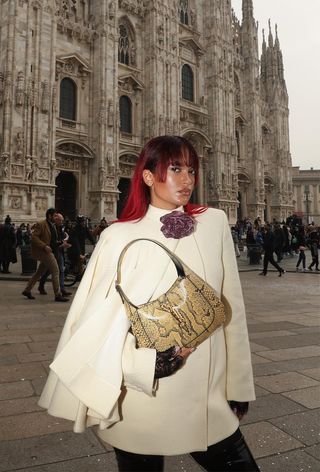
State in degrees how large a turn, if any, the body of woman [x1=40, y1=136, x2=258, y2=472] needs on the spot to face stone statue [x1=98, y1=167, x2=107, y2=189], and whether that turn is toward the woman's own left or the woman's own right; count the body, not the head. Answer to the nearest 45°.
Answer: approximately 135° to the woman's own left

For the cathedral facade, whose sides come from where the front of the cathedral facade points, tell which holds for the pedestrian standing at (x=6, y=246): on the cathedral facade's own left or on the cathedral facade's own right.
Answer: on the cathedral facade's own right

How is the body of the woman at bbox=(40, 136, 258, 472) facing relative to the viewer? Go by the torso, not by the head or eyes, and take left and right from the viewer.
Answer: facing the viewer and to the right of the viewer

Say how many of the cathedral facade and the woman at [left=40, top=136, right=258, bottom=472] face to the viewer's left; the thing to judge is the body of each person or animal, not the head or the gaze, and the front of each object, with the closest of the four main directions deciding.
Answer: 0

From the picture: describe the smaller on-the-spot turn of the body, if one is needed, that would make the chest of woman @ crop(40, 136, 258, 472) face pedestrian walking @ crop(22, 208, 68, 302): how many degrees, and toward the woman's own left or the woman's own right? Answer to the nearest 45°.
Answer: approximately 135° to the woman's own left

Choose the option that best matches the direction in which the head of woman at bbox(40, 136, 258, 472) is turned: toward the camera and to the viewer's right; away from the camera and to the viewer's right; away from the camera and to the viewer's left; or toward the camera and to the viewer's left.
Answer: toward the camera and to the viewer's right

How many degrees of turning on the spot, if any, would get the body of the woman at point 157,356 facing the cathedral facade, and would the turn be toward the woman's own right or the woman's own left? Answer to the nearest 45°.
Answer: approximately 135° to the woman's own left

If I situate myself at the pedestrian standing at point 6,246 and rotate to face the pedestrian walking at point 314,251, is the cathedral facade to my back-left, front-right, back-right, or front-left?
front-left

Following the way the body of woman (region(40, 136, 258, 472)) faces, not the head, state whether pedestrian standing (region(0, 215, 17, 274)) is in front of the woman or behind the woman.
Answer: behind

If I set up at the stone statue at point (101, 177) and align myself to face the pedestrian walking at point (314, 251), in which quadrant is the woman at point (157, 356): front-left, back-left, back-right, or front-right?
front-right

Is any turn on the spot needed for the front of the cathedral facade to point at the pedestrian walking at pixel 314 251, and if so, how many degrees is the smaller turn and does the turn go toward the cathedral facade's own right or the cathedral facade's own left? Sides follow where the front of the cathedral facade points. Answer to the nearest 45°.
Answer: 0° — it already faces them

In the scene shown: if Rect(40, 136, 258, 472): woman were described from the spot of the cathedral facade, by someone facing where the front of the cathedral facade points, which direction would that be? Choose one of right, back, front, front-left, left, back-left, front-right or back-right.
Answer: front-right
